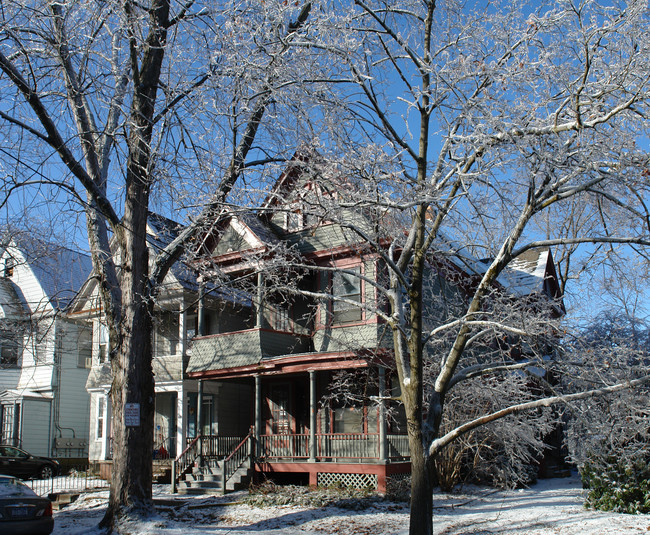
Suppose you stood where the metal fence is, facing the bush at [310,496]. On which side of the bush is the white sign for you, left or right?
right

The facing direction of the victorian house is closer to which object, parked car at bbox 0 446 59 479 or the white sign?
the white sign

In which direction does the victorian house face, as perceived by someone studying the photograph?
facing the viewer and to the left of the viewer

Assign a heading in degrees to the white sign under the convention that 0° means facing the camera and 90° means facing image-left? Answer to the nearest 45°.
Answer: approximately 0°

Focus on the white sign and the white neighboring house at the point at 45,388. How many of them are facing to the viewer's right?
0

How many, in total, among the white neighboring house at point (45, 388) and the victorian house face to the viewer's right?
0

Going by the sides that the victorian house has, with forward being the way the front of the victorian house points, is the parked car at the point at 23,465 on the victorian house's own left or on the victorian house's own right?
on the victorian house's own right

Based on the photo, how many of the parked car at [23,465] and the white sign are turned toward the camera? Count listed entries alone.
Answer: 1

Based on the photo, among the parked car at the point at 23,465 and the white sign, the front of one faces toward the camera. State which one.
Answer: the white sign

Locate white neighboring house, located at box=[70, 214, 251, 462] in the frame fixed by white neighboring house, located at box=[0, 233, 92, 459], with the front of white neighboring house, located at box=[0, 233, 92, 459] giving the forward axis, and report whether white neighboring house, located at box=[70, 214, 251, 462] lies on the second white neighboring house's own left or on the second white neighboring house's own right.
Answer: on the second white neighboring house's own left

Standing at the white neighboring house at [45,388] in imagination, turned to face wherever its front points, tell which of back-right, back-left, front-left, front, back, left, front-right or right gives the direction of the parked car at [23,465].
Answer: front-left
